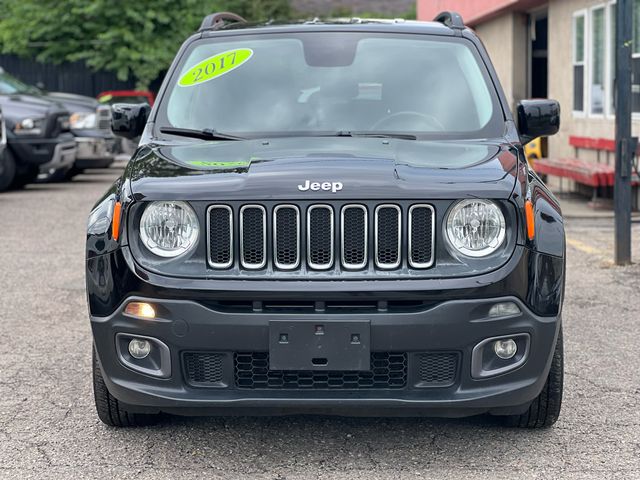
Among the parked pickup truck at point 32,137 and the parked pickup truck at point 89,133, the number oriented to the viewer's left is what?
0

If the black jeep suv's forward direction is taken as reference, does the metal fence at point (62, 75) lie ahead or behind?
behind

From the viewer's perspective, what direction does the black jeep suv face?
toward the camera

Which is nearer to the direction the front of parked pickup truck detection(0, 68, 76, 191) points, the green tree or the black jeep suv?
the black jeep suv

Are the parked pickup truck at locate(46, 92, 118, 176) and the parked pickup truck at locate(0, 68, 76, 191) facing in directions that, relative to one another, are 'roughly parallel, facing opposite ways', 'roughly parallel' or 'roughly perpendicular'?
roughly parallel

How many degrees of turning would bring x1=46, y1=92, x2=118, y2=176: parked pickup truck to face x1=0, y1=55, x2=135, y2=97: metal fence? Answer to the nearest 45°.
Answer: approximately 135° to its left

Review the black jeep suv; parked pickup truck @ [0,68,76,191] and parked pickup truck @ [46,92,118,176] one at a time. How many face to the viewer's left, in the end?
0

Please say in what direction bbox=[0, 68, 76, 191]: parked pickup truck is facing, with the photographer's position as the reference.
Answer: facing the viewer and to the right of the viewer

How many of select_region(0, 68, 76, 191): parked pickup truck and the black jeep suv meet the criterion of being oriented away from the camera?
0

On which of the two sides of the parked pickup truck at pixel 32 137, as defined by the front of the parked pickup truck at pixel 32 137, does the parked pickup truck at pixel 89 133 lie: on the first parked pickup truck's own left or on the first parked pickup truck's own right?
on the first parked pickup truck's own left

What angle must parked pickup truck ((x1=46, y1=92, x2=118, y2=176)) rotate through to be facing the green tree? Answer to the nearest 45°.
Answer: approximately 135° to its left

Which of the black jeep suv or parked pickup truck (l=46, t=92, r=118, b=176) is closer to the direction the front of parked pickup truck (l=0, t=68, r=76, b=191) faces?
the black jeep suv

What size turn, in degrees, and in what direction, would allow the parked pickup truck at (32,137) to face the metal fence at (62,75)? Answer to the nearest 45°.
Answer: approximately 135° to its left
